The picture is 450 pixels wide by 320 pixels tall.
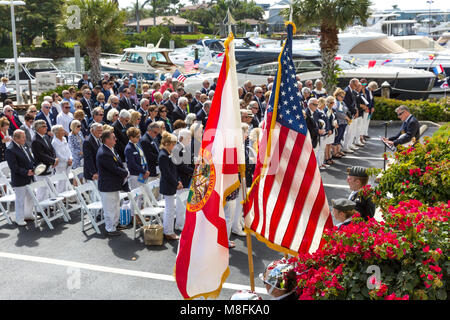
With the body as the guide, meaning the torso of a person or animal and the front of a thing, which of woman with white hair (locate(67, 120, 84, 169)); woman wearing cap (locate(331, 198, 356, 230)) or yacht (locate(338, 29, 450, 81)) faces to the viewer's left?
the woman wearing cap

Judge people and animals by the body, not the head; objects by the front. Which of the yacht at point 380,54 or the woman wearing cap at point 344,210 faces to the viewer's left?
the woman wearing cap

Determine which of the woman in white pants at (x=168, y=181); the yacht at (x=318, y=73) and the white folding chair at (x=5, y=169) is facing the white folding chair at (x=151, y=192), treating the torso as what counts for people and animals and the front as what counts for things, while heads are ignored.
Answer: the white folding chair at (x=5, y=169)

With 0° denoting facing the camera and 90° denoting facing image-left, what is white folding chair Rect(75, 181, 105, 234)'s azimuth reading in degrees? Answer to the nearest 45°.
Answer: approximately 315°

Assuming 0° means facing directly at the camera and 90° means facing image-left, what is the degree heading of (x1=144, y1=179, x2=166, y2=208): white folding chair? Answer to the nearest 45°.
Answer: approximately 315°

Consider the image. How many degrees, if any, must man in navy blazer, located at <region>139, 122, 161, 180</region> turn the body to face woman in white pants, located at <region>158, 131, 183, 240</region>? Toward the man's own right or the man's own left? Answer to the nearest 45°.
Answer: approximately 45° to the man's own right

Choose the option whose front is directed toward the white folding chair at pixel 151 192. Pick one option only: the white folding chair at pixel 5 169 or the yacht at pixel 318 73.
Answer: the white folding chair at pixel 5 169

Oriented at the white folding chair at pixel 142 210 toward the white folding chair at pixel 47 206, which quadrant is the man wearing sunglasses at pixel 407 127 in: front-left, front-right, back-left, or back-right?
back-right

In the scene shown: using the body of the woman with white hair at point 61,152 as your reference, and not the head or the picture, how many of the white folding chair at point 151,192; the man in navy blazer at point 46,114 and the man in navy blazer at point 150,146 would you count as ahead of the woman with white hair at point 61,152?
2

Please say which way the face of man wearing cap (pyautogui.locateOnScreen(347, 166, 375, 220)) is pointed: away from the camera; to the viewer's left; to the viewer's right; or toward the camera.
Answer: to the viewer's left

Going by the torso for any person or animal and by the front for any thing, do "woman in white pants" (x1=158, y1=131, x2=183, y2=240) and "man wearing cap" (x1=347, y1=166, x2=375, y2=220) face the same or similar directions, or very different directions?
very different directions

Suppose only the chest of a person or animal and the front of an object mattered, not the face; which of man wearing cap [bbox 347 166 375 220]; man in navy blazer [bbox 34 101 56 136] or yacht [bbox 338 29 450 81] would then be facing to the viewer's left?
the man wearing cap

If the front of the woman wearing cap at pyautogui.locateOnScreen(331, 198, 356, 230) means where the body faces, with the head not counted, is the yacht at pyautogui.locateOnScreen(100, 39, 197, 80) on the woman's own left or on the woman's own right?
on the woman's own right

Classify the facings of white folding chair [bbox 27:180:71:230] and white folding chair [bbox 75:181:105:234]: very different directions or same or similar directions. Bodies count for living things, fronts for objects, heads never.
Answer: same or similar directions

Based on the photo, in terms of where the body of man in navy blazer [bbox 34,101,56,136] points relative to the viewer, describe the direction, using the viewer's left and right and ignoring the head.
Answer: facing the viewer and to the right of the viewer

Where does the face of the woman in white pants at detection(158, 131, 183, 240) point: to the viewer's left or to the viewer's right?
to the viewer's right

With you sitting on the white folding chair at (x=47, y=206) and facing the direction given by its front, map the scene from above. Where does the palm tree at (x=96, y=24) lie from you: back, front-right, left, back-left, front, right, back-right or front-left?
back-left

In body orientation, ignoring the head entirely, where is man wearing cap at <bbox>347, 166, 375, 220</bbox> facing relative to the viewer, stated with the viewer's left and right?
facing to the left of the viewer
